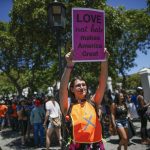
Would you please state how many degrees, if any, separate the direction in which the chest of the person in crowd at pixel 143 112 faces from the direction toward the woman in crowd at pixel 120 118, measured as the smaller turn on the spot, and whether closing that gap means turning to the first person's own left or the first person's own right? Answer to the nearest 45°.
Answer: approximately 90° to the first person's own right

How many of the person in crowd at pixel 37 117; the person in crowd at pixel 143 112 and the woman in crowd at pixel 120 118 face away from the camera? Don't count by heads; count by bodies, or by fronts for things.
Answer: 1

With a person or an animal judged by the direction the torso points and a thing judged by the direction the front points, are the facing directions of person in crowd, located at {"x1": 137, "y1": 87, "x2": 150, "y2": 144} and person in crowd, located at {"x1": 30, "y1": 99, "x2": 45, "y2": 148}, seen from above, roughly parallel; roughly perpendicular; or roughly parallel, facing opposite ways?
roughly perpendicular
